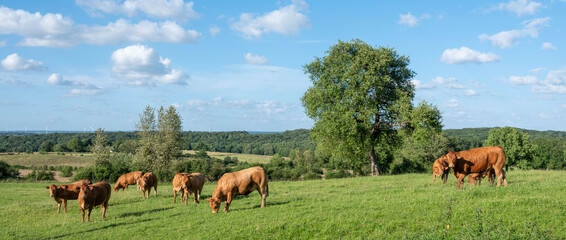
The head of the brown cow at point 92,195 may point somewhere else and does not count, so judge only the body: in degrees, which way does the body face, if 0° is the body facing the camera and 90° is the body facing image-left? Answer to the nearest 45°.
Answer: approximately 45°

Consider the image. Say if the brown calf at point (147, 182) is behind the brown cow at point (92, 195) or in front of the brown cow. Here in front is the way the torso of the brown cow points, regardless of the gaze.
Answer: behind

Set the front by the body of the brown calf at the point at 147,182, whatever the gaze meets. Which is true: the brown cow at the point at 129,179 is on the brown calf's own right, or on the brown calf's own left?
on the brown calf's own right

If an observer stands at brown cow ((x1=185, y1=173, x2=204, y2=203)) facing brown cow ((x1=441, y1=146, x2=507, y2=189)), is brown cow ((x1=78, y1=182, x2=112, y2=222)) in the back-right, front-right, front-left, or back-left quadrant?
back-right

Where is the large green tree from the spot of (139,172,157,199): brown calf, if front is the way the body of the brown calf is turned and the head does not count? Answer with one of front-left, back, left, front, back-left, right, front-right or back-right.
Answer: back-left

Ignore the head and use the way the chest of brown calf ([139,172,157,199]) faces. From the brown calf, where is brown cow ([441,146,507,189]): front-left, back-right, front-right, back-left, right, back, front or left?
left

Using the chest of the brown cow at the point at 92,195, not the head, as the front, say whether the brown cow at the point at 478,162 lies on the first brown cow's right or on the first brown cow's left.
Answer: on the first brown cow's left
